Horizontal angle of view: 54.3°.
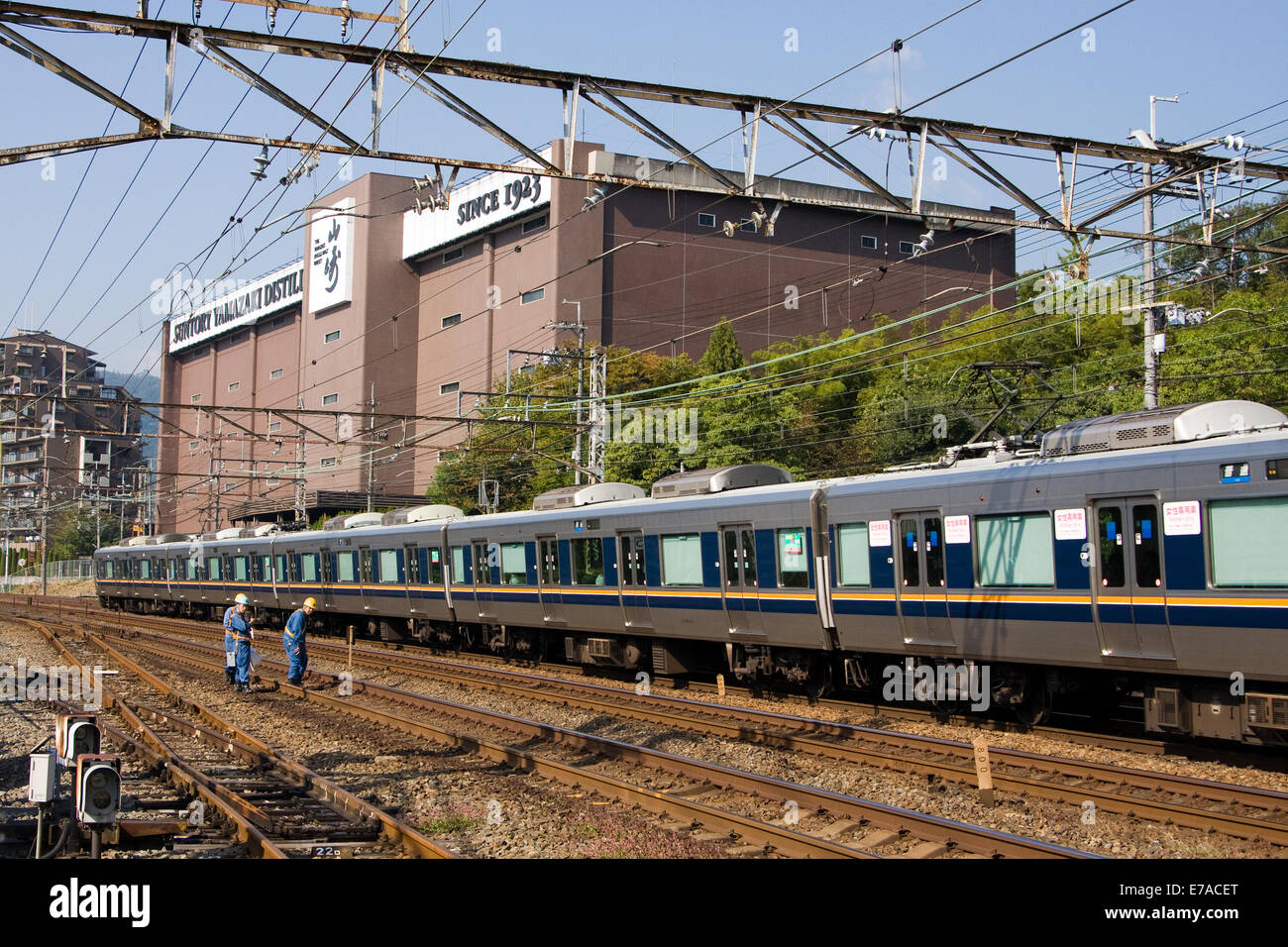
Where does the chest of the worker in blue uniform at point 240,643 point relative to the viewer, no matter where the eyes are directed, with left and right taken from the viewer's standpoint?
facing the viewer and to the right of the viewer

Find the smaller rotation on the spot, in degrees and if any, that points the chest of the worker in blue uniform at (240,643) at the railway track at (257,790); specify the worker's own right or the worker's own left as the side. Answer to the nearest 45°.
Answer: approximately 45° to the worker's own right

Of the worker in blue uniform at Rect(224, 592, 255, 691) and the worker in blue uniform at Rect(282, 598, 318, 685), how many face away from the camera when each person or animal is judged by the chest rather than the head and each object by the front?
0
